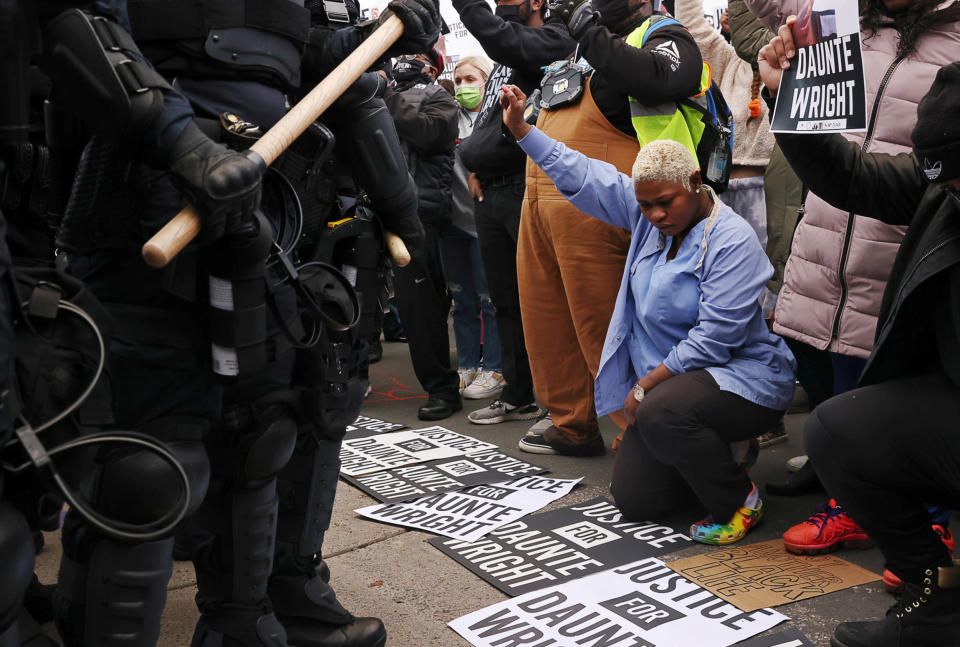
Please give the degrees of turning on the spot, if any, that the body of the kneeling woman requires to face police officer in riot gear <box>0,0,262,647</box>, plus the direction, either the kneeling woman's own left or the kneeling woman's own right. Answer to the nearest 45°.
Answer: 0° — they already face them

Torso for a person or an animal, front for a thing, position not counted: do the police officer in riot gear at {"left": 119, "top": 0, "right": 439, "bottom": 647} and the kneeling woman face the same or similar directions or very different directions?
very different directions

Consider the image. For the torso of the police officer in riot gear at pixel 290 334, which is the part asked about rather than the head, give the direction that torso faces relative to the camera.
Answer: to the viewer's right

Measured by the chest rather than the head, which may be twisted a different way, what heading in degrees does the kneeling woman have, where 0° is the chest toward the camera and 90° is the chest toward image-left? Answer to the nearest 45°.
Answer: approximately 45°

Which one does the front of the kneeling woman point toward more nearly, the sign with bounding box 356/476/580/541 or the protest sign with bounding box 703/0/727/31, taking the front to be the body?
the sign

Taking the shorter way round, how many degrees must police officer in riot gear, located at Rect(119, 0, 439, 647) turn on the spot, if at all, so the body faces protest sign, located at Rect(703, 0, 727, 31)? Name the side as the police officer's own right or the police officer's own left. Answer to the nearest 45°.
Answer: approximately 45° to the police officer's own left

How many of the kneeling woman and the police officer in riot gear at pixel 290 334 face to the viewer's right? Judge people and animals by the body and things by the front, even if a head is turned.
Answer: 1

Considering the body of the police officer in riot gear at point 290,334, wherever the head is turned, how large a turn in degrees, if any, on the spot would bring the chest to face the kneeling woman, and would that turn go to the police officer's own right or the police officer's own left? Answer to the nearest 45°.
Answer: approximately 45° to the police officer's own left

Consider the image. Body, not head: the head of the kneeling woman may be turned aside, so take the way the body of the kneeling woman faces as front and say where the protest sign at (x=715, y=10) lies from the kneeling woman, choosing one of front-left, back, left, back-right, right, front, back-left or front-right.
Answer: back-right
